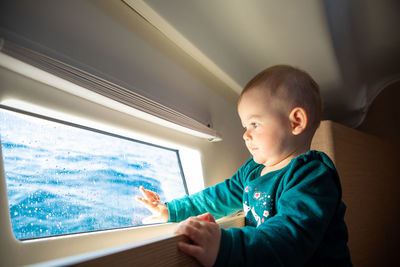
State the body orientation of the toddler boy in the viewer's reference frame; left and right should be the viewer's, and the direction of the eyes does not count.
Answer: facing the viewer and to the left of the viewer

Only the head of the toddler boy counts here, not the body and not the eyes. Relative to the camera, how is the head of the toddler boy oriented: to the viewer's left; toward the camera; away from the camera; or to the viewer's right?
to the viewer's left

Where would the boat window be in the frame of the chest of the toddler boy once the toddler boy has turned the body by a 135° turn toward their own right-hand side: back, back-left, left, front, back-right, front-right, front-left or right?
left
